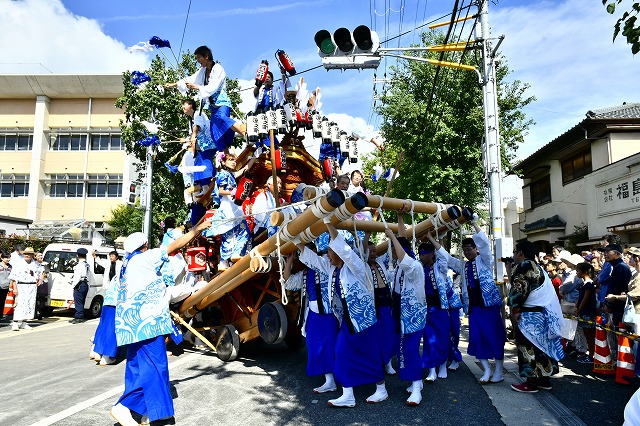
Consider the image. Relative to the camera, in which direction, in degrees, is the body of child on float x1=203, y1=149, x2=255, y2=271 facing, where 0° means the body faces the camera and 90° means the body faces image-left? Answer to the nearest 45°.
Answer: approximately 315°

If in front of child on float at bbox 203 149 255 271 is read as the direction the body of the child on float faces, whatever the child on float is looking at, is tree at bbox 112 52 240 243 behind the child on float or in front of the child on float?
behind

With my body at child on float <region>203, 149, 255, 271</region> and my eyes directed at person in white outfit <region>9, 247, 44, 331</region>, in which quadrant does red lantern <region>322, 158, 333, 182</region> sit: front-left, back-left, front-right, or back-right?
back-right

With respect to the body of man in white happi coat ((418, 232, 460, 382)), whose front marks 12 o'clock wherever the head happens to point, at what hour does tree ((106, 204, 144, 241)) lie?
The tree is roughly at 3 o'clock from the man in white happi coat.
